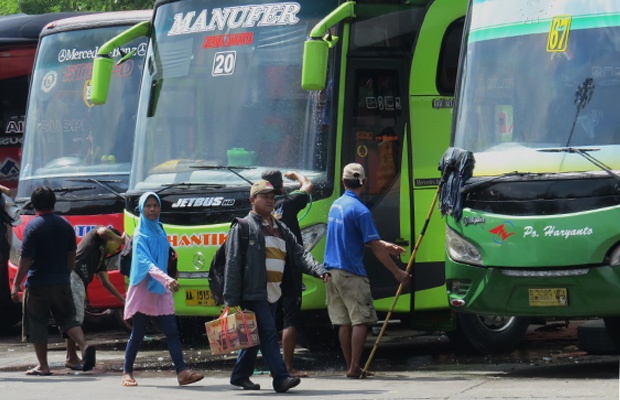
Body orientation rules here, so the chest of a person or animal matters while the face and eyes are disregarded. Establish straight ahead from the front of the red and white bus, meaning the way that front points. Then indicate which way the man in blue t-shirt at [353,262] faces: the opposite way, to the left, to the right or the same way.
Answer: the opposite way

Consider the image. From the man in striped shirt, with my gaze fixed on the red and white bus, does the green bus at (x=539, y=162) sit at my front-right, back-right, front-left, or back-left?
front-right

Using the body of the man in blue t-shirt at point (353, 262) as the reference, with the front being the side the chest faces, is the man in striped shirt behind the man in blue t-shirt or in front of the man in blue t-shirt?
behind

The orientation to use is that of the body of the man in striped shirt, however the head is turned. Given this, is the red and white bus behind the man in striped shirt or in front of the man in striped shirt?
behind

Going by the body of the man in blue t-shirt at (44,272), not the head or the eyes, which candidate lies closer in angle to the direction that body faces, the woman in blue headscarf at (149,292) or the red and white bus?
the red and white bus

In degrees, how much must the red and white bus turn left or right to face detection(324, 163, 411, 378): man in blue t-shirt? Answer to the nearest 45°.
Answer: approximately 90° to its left

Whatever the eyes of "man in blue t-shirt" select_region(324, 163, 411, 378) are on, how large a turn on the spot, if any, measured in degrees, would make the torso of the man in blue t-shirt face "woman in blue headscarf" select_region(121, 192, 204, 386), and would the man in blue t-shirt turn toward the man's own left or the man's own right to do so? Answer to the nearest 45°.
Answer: approximately 135° to the man's own left
